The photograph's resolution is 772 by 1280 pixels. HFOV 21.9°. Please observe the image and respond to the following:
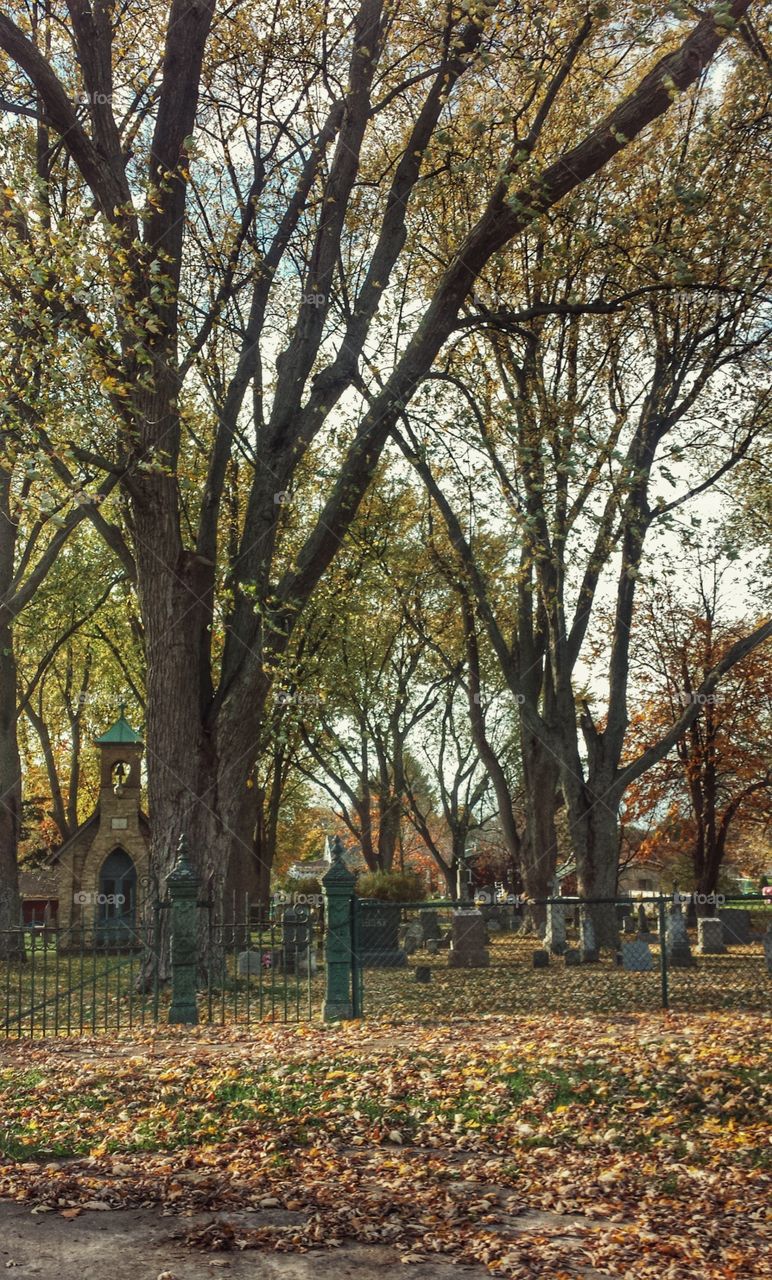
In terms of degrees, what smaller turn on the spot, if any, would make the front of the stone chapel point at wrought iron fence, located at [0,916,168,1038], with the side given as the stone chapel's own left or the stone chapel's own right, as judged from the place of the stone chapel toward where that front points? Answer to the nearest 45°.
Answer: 0° — it already faces it

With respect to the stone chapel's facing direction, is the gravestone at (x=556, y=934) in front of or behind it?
in front

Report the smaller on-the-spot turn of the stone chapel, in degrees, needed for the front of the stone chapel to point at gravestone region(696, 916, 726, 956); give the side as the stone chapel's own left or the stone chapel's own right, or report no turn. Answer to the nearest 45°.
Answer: approximately 45° to the stone chapel's own left

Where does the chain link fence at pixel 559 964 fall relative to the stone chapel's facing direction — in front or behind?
in front

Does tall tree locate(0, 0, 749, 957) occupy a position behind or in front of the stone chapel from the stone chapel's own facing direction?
in front

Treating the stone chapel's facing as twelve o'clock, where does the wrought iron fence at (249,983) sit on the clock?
The wrought iron fence is roughly at 12 o'clock from the stone chapel.

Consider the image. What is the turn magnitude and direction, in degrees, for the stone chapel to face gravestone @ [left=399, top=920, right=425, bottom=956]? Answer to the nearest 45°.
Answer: approximately 45° to its left

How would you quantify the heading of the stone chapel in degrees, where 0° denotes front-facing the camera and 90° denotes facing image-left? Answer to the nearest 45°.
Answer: approximately 0°

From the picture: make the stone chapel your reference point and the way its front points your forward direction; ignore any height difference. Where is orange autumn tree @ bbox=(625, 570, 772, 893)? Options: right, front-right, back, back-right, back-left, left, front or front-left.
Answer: left
